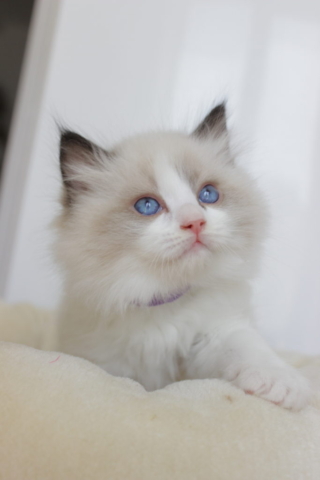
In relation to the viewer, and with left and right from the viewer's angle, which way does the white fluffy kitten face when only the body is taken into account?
facing the viewer and to the right of the viewer
